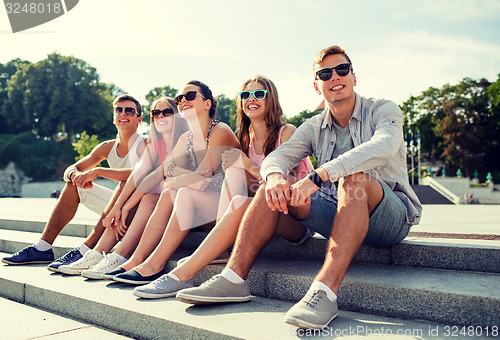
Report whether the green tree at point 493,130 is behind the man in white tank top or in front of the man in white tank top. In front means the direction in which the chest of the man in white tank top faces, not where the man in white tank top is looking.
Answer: behind

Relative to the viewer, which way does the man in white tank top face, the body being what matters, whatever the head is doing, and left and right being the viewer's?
facing the viewer and to the left of the viewer

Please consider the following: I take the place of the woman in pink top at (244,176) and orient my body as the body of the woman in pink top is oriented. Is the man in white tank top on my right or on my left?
on my right

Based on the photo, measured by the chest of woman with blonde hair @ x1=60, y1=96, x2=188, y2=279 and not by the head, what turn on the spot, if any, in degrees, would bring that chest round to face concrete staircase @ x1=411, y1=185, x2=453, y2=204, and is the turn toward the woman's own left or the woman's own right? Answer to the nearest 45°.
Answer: approximately 180°

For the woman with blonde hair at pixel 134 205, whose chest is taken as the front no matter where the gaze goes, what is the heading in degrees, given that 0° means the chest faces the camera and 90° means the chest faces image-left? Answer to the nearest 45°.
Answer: approximately 45°

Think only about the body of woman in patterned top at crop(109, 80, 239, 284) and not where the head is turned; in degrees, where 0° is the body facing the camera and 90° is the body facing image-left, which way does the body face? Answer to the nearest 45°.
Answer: approximately 45°

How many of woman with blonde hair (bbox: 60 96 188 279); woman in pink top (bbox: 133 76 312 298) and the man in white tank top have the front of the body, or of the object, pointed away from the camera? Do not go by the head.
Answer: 0

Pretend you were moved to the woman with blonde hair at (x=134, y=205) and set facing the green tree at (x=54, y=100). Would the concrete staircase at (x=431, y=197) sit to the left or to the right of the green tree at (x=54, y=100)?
right

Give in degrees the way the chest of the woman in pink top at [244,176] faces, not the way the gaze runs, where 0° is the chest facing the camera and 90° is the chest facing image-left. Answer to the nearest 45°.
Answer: approximately 45°

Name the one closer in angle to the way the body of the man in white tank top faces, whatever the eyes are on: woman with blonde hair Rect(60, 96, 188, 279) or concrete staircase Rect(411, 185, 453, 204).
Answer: the woman with blonde hair
